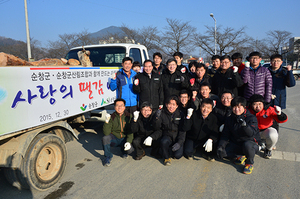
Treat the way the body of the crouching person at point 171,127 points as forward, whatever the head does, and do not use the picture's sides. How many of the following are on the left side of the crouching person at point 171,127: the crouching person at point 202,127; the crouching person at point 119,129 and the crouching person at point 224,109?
2

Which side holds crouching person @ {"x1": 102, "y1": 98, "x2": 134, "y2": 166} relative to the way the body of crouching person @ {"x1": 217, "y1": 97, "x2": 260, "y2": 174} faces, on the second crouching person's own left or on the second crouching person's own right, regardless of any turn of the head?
on the second crouching person's own right

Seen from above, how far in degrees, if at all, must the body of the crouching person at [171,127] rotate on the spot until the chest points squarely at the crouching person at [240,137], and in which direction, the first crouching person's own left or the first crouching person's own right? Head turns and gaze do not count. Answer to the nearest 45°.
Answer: approximately 90° to the first crouching person's own left

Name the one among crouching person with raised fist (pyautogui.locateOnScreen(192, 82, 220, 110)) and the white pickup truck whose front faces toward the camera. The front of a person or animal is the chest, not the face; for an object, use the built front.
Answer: the crouching person with raised fist

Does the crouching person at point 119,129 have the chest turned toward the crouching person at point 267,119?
no

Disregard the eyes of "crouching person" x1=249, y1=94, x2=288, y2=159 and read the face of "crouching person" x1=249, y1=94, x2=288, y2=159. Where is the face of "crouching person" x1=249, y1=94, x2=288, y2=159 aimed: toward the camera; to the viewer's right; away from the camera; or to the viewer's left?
toward the camera

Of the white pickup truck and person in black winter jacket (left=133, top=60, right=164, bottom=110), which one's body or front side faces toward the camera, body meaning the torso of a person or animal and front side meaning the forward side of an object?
the person in black winter jacket

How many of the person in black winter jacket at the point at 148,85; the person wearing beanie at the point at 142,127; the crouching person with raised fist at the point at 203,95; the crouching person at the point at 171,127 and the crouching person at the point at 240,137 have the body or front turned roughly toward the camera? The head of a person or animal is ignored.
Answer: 5

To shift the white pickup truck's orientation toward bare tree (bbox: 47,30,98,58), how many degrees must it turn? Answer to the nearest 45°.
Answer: approximately 45° to its left

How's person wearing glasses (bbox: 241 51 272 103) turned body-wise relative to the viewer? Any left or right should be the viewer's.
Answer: facing the viewer

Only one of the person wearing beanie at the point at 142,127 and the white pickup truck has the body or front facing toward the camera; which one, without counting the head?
the person wearing beanie

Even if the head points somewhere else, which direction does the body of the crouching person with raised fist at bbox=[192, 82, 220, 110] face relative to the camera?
toward the camera

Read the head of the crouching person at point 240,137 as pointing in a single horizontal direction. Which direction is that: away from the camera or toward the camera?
toward the camera

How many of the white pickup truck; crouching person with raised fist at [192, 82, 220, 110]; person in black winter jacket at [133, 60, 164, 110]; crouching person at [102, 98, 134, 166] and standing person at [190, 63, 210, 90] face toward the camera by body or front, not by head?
4

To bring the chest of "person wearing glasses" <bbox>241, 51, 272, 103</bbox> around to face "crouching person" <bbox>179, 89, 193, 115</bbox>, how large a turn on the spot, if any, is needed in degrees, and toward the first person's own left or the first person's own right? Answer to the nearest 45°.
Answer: approximately 45° to the first person's own right

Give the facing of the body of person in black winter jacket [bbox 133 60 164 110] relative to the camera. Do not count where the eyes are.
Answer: toward the camera

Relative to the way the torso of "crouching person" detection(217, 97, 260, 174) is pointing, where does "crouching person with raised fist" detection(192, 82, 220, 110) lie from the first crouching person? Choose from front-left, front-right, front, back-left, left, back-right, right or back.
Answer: back-right

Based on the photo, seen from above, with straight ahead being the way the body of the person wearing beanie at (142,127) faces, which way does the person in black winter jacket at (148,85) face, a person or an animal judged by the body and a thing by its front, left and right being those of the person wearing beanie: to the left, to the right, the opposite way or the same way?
the same way

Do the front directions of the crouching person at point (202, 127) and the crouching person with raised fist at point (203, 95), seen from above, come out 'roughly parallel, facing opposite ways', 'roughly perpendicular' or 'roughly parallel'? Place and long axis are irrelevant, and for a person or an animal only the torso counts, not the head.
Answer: roughly parallel

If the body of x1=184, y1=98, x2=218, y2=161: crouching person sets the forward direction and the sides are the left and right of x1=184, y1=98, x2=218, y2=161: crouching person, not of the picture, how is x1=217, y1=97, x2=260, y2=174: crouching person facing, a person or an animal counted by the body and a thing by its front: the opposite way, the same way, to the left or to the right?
the same way

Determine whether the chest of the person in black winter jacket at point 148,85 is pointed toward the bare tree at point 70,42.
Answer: no

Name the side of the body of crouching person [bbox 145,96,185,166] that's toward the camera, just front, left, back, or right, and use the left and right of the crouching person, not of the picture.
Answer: front

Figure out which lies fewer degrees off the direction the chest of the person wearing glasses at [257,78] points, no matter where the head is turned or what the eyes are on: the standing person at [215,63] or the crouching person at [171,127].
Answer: the crouching person

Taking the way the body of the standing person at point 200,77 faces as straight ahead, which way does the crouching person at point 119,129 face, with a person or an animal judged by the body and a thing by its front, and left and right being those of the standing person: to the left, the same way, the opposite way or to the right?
the same way
